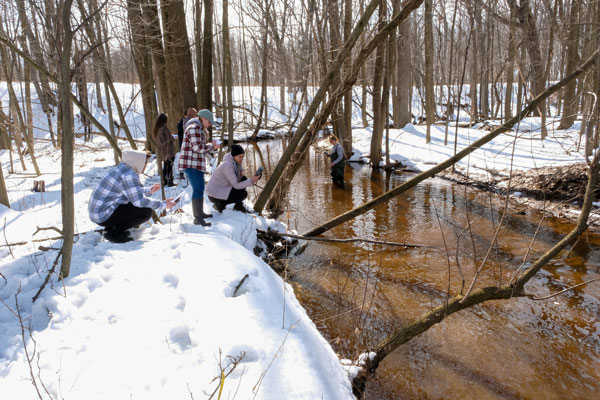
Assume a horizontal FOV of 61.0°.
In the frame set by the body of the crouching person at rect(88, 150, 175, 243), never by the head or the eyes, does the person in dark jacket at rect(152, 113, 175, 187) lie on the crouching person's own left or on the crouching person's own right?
on the crouching person's own left

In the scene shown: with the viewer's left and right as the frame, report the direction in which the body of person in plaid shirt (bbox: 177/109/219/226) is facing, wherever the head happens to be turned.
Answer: facing to the right of the viewer

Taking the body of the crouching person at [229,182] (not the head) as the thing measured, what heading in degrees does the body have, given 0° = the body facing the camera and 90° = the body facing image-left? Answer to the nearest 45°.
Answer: approximately 270°

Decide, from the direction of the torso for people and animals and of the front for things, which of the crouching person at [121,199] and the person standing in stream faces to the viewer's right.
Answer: the crouching person

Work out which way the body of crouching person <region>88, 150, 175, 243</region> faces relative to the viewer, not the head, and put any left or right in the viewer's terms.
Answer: facing to the right of the viewer

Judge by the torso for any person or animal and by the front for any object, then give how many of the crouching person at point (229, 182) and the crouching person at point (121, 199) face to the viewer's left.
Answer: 0

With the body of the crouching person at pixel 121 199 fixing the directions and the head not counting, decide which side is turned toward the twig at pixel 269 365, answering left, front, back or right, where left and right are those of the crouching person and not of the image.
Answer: right

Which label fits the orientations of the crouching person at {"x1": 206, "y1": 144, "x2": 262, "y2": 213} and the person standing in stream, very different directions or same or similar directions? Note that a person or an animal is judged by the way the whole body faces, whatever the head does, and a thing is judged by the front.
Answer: very different directions

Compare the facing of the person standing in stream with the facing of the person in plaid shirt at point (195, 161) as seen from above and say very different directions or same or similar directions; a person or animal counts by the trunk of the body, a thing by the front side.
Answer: very different directions

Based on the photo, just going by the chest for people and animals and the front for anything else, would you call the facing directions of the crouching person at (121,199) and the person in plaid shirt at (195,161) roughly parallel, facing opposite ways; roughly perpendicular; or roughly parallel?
roughly parallel

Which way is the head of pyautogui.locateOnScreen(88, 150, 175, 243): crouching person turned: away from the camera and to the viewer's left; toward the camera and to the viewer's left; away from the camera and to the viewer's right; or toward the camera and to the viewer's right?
away from the camera and to the viewer's right

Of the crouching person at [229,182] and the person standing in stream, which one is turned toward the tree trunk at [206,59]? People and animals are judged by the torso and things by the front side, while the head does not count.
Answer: the person standing in stream

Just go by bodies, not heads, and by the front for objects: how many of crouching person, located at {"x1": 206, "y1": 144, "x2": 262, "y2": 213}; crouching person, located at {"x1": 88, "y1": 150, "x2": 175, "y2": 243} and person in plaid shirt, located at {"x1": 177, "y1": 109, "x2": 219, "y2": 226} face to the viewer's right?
3

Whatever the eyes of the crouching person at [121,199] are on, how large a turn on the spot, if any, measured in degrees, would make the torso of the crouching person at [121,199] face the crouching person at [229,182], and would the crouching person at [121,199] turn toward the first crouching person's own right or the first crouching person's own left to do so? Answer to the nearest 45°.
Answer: approximately 45° to the first crouching person's own left

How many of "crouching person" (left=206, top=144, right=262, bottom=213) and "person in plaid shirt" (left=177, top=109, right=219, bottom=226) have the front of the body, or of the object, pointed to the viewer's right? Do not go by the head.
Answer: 2
